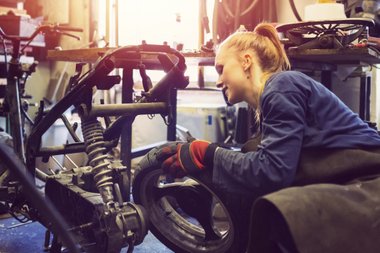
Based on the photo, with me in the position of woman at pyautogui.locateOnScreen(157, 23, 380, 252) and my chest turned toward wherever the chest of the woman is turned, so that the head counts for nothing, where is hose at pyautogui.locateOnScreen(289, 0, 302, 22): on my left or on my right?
on my right

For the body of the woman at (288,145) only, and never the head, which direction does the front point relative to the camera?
to the viewer's left

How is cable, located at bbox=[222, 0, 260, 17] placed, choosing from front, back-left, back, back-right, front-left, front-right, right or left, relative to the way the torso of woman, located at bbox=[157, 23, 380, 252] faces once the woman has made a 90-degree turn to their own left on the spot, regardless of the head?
back

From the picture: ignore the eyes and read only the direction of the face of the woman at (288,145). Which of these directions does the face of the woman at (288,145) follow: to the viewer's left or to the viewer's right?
to the viewer's left
